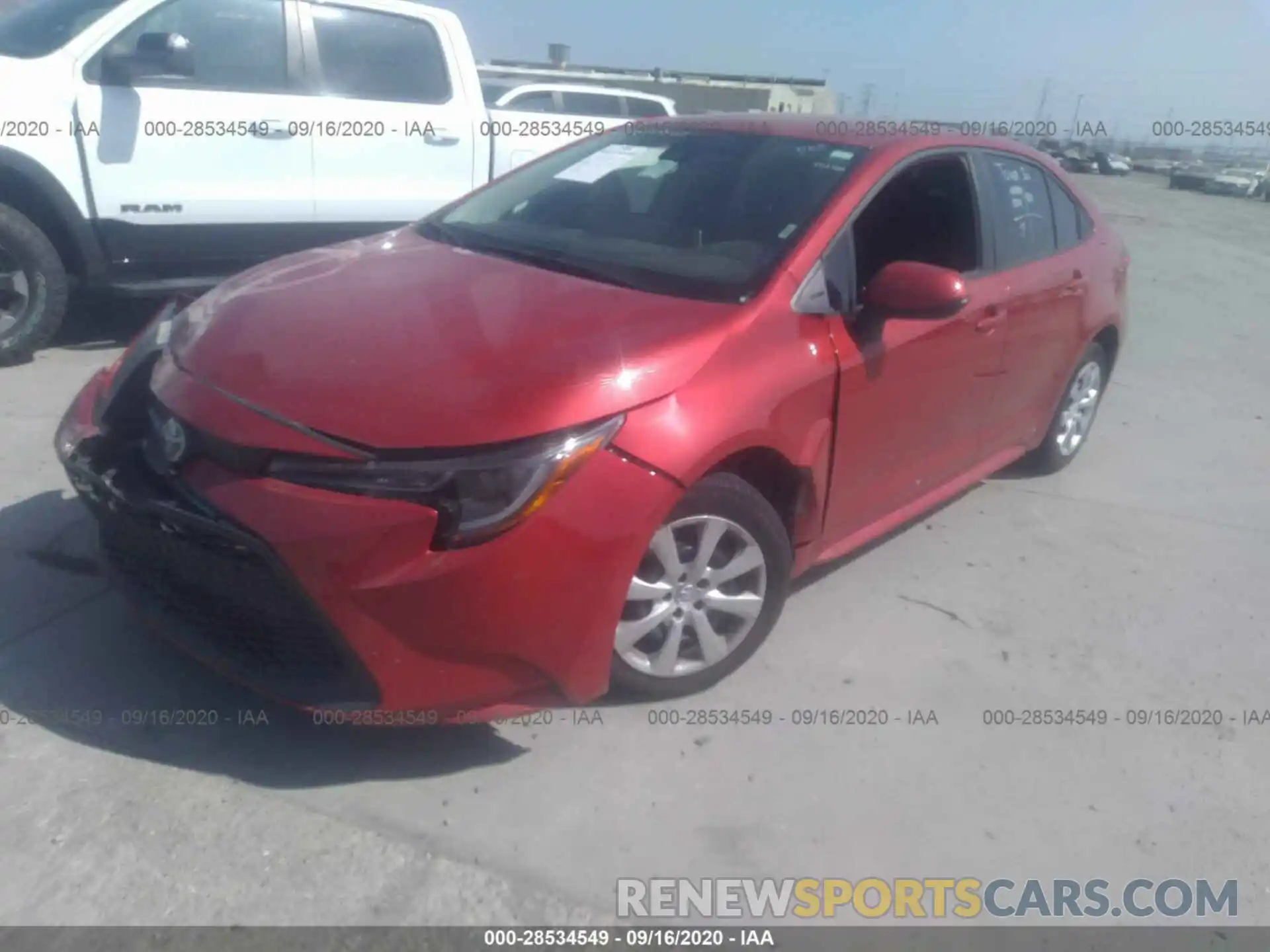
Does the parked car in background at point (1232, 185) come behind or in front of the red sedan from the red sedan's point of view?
behind

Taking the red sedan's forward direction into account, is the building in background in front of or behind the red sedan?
behind

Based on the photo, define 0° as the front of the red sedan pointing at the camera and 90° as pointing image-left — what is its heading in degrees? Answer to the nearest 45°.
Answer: approximately 45°

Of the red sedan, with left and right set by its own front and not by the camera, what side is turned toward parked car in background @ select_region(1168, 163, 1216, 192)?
back

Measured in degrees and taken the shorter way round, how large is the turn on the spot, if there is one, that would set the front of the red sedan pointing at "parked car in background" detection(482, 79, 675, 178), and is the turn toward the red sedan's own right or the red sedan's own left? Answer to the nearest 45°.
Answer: approximately 135° to the red sedan's own right

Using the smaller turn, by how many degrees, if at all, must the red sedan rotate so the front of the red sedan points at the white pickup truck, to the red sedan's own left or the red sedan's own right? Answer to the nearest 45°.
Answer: approximately 90° to the red sedan's own right

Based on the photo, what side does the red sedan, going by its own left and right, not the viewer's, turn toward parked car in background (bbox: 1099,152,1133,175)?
back

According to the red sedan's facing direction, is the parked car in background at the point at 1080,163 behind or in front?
behind
